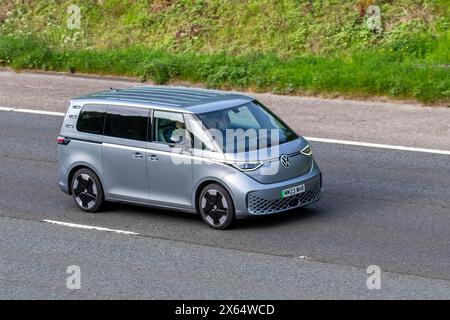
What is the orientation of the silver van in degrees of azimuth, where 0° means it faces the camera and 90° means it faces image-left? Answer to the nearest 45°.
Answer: approximately 315°
